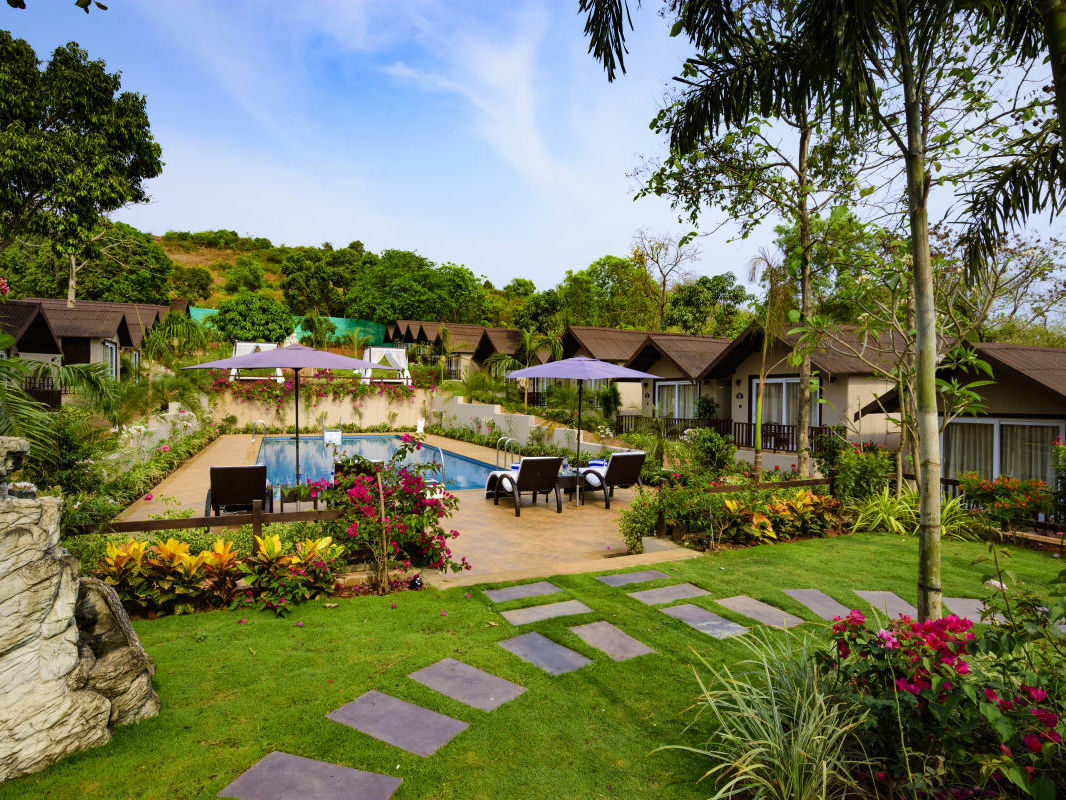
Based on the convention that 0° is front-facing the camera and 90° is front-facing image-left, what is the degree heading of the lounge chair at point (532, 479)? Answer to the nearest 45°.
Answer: approximately 135°

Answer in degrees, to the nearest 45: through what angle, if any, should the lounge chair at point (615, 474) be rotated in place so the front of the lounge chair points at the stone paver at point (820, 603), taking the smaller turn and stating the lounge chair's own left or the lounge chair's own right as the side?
approximately 135° to the lounge chair's own left

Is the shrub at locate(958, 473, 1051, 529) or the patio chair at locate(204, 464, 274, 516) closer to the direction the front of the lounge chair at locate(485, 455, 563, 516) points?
the patio chair

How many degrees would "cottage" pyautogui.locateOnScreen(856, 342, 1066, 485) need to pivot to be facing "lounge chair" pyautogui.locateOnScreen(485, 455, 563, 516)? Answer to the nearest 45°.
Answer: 0° — it already faces it

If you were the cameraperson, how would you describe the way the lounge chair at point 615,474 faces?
facing away from the viewer and to the left of the viewer

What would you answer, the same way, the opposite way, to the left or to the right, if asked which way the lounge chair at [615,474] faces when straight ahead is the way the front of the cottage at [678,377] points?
to the right

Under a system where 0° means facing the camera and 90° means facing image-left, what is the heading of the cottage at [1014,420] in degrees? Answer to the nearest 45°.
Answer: approximately 45°

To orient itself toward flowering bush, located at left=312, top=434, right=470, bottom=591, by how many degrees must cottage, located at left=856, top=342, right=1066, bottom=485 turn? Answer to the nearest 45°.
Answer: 0° — it already faces it
